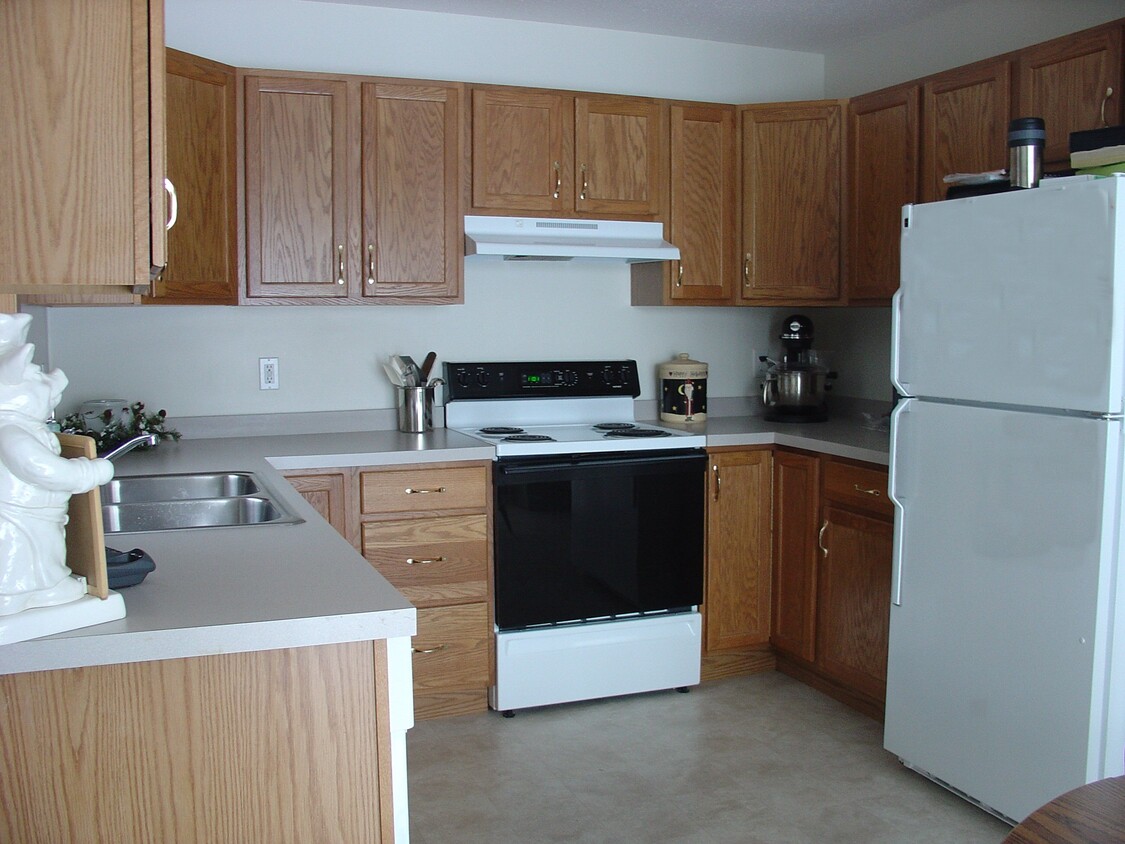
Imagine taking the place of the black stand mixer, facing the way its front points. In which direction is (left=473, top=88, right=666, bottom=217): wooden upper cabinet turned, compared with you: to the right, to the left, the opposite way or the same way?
the same way

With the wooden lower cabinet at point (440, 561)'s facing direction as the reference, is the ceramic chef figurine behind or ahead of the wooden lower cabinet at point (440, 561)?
ahead

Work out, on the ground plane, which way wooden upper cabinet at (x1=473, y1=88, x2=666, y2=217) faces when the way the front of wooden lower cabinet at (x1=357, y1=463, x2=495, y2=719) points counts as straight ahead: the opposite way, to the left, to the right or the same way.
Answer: the same way

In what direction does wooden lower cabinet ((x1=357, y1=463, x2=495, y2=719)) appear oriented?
toward the camera

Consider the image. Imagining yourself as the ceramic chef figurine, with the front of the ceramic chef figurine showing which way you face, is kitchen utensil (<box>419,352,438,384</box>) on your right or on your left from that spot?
on your left

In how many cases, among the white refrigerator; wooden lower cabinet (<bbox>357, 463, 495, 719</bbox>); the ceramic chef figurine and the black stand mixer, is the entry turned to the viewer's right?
1

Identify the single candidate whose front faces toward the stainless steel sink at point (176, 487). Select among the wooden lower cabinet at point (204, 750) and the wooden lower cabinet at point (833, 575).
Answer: the wooden lower cabinet at point (833, 575)

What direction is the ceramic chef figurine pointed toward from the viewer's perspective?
to the viewer's right

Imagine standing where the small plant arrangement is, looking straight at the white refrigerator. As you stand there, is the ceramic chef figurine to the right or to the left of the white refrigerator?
right

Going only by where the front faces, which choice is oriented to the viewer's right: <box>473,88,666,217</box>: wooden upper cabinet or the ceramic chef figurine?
the ceramic chef figurine

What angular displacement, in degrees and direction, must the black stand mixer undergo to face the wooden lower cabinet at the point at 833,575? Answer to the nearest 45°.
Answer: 0° — it already faces it

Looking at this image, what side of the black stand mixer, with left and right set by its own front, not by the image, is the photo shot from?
front

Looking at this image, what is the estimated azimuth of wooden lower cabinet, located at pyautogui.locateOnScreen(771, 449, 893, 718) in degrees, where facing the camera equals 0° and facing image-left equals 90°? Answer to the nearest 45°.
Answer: approximately 45°

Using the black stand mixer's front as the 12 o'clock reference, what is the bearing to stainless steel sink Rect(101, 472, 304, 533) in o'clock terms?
The stainless steel sink is roughly at 1 o'clock from the black stand mixer.

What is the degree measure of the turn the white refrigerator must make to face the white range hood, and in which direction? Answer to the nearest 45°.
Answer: approximately 90° to its right
